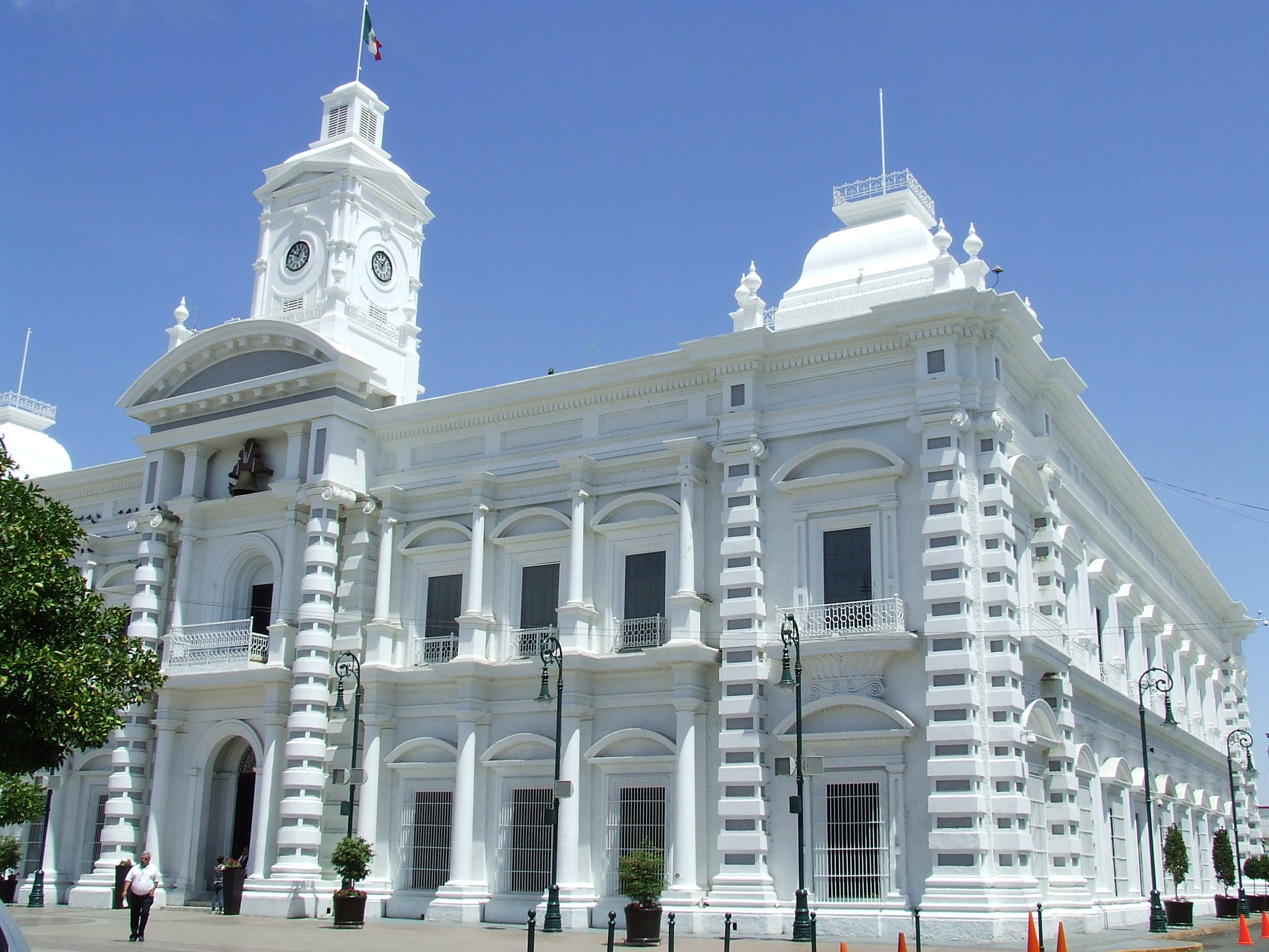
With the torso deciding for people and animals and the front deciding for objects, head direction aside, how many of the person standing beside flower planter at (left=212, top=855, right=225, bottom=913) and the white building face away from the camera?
1

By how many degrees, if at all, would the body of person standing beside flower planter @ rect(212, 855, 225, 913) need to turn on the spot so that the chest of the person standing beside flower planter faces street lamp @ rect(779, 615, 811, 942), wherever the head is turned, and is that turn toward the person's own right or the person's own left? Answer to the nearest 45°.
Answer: approximately 90° to the person's own right

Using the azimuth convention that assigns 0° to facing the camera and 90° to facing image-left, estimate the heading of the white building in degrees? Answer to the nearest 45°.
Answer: approximately 45°
